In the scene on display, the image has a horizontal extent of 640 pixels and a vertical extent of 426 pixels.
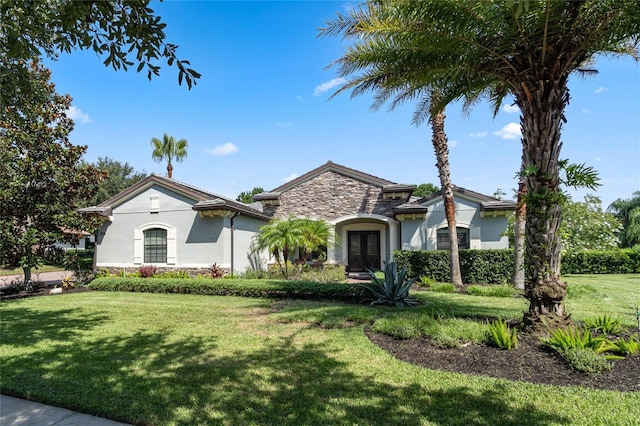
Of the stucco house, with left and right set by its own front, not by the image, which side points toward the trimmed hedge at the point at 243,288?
front

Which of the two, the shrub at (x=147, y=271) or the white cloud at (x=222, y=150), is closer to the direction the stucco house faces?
the shrub

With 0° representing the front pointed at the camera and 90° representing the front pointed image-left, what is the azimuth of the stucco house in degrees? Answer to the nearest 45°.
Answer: approximately 0°

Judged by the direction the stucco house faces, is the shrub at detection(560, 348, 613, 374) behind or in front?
in front

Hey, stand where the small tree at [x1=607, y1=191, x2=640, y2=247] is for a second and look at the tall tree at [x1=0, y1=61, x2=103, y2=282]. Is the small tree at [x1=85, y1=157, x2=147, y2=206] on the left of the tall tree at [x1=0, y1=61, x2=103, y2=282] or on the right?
right

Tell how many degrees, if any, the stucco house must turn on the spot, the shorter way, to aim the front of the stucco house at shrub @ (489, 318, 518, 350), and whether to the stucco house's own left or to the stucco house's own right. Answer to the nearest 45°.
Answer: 0° — it already faces it

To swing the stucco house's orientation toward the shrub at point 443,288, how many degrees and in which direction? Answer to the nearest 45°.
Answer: approximately 45° to its left
